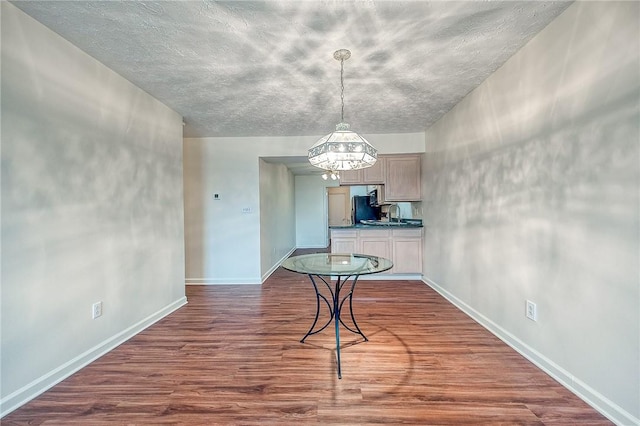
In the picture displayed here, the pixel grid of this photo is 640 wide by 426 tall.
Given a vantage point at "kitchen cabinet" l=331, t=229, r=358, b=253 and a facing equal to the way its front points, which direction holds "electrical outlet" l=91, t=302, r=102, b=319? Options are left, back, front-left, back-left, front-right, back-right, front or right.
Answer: front-right

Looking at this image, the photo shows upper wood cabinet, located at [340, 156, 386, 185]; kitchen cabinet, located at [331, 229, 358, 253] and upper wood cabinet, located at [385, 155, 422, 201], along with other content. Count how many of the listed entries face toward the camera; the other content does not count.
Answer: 3

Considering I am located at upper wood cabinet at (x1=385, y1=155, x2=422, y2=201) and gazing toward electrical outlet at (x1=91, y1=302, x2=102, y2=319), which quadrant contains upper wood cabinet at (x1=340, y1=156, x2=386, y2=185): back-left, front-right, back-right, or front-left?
front-right

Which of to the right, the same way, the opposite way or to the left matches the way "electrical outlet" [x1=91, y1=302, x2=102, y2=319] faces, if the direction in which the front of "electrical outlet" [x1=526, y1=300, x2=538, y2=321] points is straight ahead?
the opposite way

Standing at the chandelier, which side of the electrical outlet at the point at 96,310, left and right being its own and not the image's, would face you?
front

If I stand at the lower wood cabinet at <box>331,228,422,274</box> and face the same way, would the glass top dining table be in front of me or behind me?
in front

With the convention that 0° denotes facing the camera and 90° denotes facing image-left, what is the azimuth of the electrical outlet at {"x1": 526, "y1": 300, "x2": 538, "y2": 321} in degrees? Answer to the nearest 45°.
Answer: approximately 45°

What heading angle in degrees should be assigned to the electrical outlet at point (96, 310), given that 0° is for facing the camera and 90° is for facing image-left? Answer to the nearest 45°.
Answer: approximately 315°

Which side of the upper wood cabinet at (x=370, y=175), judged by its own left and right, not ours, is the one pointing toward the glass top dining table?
front

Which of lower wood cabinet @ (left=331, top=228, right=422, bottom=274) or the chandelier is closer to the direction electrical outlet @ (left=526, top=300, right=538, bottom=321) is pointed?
the chandelier

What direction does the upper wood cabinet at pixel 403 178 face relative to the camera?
toward the camera

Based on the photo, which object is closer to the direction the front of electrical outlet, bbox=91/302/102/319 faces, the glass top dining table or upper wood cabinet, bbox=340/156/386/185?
the glass top dining table

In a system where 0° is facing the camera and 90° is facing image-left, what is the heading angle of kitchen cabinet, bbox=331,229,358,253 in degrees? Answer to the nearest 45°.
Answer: approximately 0°

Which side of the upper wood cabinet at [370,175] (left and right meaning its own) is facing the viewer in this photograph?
front

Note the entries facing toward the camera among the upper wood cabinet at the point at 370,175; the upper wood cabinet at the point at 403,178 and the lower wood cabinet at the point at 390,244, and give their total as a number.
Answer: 3

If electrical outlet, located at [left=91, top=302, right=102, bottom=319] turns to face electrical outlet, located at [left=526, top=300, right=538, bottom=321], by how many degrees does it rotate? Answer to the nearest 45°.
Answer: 0° — it already faces it

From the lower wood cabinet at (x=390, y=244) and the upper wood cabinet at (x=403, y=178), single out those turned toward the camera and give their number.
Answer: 2
